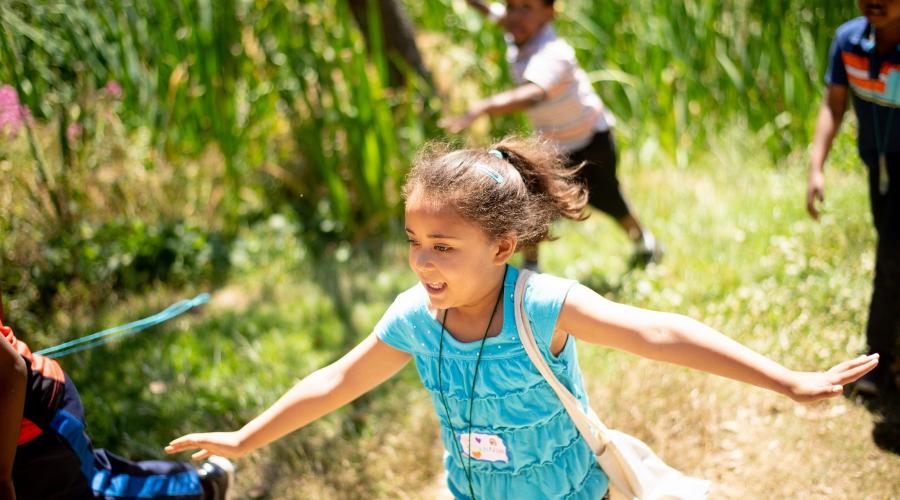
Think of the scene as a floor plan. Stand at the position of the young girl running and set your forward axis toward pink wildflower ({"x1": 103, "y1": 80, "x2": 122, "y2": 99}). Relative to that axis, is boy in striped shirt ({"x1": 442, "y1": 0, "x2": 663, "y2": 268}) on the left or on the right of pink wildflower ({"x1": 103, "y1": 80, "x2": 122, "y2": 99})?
right

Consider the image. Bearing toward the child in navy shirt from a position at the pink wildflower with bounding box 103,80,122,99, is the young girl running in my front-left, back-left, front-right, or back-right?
front-right

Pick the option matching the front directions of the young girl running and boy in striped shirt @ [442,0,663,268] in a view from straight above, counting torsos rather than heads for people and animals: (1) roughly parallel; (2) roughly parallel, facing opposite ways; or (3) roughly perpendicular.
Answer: roughly parallel

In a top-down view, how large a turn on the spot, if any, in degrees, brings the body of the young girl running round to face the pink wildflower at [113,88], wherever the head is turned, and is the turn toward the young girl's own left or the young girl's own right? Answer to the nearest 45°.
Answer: approximately 90° to the young girl's own right

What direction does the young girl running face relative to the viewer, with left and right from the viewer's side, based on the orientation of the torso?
facing the viewer and to the left of the viewer

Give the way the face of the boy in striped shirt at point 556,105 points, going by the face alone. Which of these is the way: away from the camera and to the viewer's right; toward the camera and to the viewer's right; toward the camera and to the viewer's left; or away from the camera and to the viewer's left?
toward the camera and to the viewer's left

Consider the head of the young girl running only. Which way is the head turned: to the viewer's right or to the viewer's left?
to the viewer's left

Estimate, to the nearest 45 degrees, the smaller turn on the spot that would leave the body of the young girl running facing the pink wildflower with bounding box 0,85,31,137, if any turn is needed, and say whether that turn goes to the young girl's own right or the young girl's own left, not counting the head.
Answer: approximately 90° to the young girl's own right

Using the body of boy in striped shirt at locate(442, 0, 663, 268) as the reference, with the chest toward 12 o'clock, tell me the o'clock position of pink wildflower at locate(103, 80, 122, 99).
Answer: The pink wildflower is roughly at 2 o'clock from the boy in striped shirt.

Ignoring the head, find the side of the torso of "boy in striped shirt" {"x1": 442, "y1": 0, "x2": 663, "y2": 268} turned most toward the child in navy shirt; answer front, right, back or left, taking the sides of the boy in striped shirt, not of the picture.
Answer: left

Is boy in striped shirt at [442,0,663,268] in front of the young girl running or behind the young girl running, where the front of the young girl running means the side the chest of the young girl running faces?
behind

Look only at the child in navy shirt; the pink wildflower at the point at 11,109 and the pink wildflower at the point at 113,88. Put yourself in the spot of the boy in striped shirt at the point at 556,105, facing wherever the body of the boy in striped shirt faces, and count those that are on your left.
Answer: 1

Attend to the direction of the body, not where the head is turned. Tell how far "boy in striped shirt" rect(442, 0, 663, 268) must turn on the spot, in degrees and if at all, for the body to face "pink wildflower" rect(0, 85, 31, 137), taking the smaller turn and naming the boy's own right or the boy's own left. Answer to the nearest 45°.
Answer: approximately 45° to the boy's own right

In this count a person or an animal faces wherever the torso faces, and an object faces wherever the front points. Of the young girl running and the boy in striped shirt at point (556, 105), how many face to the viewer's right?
0
